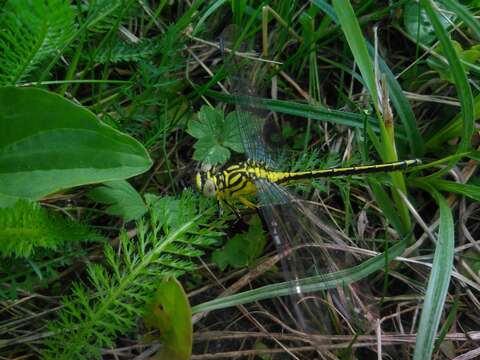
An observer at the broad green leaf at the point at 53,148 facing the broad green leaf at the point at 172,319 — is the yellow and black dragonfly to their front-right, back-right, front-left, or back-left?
front-left

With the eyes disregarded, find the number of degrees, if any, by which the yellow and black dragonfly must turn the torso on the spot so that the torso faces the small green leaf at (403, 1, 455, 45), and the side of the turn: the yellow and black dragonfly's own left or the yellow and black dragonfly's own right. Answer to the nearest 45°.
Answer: approximately 135° to the yellow and black dragonfly's own right

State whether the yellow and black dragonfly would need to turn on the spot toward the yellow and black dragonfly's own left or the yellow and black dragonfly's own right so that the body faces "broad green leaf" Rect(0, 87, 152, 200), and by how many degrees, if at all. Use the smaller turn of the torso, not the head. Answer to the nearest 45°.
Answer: approximately 45° to the yellow and black dragonfly's own left

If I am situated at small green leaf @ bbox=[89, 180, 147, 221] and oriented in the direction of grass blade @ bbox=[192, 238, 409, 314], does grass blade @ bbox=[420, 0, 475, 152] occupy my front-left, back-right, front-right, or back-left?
front-left

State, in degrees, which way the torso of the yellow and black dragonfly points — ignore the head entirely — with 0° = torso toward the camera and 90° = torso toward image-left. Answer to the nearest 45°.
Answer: approximately 90°

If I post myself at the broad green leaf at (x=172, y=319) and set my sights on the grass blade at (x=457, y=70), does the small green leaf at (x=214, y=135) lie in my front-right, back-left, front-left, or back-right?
front-left

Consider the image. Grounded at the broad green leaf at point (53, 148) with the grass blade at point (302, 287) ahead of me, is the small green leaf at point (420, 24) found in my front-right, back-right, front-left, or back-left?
front-left

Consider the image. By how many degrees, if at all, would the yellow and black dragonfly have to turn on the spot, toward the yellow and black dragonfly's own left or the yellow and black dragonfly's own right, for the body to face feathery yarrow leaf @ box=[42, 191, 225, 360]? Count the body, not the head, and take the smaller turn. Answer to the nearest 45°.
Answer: approximately 45° to the yellow and black dragonfly's own left

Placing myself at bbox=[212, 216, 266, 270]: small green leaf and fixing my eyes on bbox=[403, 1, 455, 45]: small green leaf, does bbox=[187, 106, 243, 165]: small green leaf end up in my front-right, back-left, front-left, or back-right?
front-left
